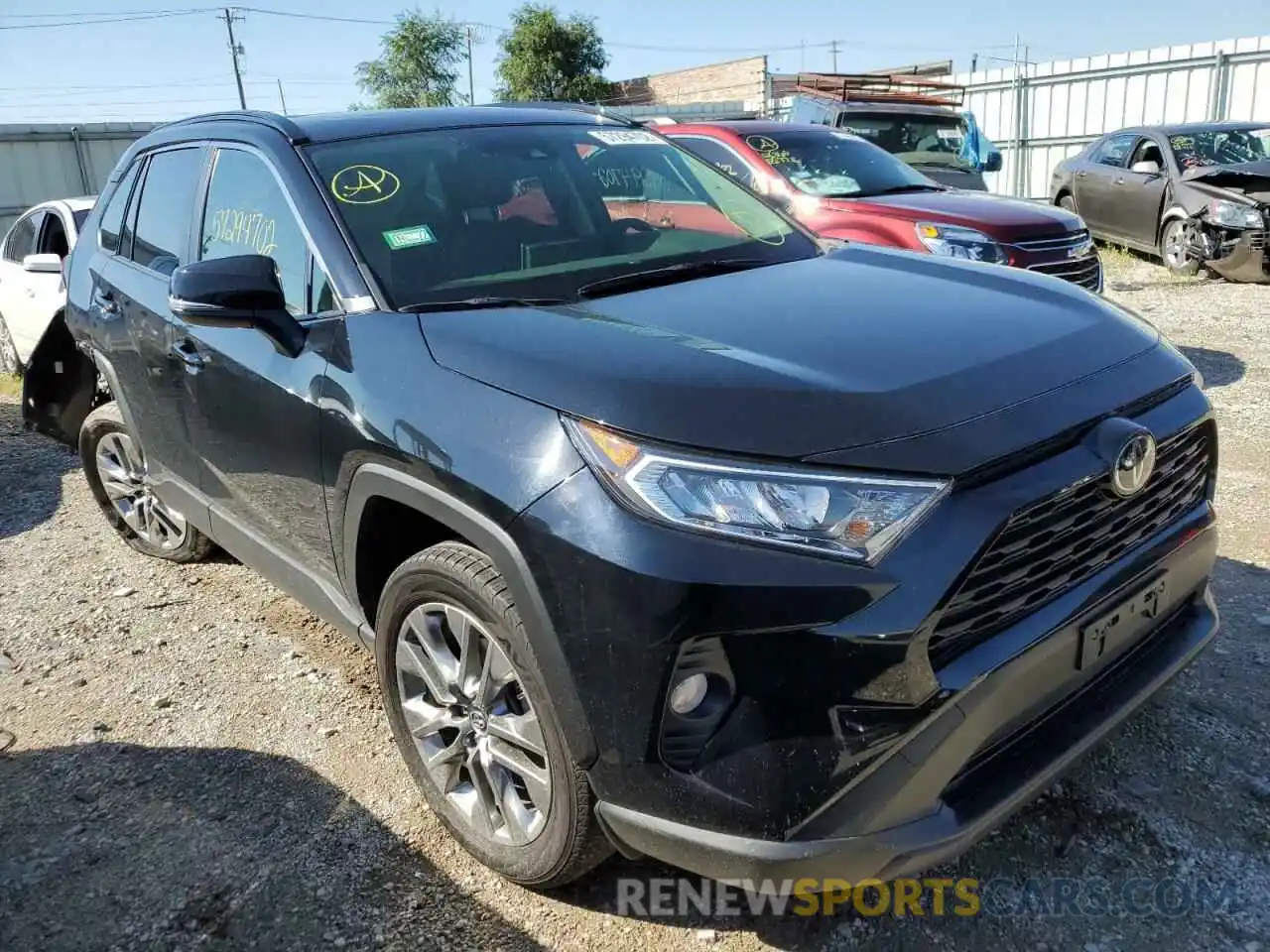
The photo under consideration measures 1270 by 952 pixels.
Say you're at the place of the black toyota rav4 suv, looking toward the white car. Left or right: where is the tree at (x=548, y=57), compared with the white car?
right

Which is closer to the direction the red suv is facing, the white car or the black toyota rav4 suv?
the black toyota rav4 suv

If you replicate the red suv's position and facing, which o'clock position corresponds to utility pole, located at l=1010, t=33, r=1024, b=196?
The utility pole is roughly at 8 o'clock from the red suv.

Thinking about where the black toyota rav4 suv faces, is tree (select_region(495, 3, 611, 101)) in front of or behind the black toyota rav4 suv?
behind

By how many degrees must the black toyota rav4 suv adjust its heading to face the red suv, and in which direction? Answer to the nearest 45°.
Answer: approximately 135° to its left

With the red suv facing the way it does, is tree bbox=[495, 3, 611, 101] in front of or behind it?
behind

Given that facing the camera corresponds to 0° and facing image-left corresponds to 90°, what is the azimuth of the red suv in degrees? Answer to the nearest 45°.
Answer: approximately 315°
